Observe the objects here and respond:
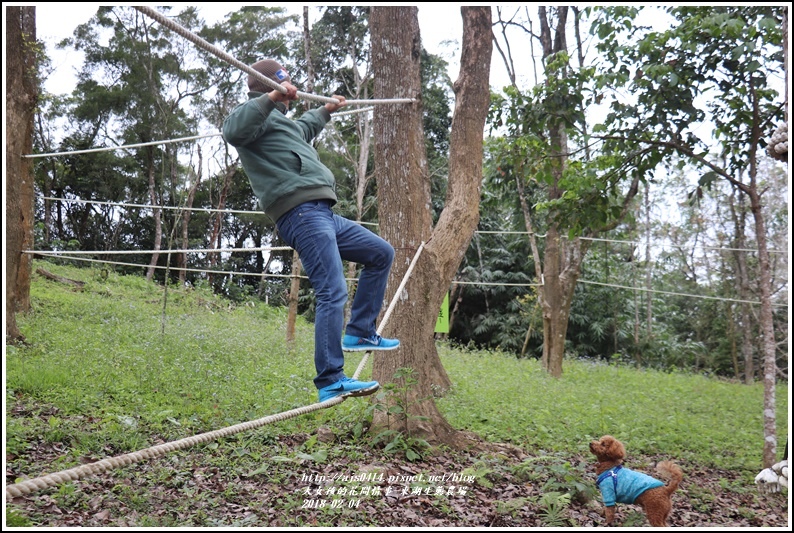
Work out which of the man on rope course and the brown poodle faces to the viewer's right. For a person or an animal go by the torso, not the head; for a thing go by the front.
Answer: the man on rope course

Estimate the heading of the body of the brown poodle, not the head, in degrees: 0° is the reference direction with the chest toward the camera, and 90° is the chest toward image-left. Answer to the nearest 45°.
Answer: approximately 90°

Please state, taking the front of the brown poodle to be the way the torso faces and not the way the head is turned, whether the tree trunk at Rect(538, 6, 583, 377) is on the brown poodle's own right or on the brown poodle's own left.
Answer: on the brown poodle's own right

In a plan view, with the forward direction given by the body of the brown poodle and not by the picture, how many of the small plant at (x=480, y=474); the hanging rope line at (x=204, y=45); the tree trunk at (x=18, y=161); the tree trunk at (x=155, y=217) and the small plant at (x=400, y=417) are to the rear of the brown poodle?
0

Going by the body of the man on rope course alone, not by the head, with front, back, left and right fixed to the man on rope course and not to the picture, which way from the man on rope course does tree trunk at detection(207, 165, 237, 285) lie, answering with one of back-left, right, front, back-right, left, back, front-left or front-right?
left

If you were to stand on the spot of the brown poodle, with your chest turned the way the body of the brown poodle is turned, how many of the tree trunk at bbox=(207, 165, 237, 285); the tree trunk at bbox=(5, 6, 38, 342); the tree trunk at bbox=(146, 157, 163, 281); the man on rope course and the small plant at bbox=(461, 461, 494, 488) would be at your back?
0

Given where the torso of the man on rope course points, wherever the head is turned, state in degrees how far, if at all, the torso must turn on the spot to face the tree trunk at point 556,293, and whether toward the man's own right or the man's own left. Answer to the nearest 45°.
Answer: approximately 45° to the man's own left

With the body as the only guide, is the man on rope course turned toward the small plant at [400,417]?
no

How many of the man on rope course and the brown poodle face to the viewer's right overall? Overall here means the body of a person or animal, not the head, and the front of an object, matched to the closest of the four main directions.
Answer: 1

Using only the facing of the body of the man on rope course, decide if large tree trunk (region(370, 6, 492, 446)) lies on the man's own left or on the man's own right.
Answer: on the man's own left

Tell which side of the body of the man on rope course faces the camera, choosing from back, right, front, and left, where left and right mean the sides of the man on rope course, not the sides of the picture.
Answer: right

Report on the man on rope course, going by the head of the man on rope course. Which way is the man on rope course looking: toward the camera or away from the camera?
away from the camera

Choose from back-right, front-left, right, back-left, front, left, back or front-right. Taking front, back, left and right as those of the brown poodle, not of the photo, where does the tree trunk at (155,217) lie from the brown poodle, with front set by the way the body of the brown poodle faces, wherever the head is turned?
front-right

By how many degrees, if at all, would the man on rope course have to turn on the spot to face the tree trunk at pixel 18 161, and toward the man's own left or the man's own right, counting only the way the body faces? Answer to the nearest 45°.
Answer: approximately 135° to the man's own left
